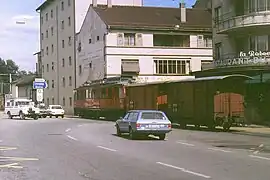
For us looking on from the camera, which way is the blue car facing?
facing away from the viewer and to the left of the viewer
